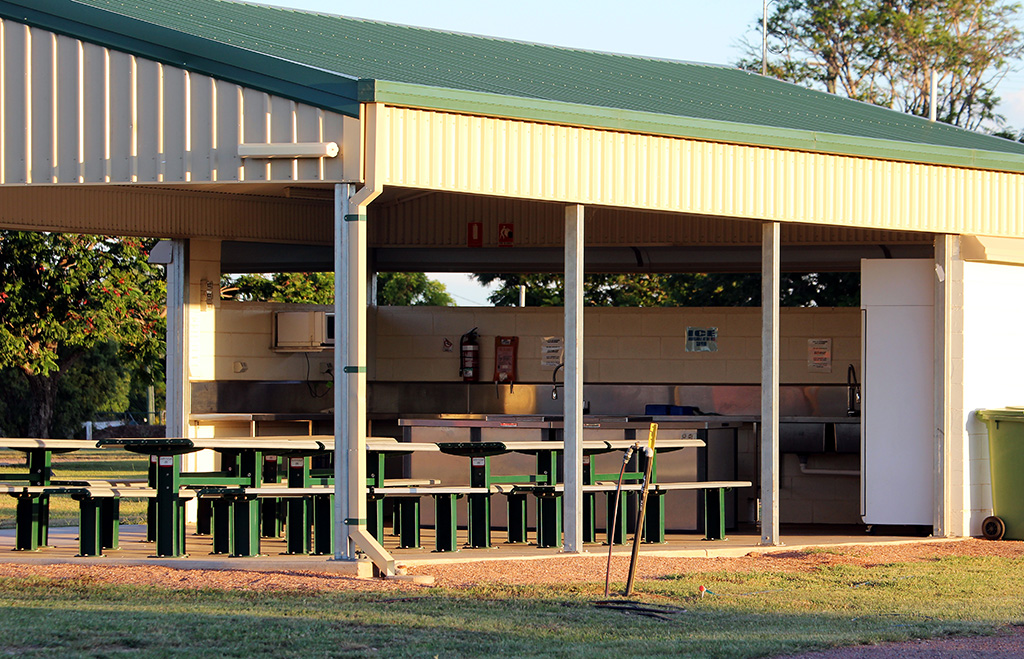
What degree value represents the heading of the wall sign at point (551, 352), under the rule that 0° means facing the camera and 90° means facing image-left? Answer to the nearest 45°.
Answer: approximately 0°

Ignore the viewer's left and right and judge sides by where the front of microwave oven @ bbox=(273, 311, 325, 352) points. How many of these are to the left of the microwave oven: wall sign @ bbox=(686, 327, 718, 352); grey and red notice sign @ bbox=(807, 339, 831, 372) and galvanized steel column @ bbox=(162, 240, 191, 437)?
2

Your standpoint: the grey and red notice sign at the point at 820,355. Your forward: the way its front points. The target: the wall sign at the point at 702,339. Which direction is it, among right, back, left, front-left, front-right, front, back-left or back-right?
right

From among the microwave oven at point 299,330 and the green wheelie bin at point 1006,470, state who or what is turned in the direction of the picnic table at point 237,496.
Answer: the microwave oven

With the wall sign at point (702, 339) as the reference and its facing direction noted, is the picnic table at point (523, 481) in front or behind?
in front

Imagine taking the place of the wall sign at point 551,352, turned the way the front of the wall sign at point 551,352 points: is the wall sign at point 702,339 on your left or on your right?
on your left

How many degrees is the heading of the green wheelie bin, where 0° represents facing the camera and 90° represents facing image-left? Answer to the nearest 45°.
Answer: approximately 270°

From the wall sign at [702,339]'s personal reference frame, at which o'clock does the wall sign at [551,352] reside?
the wall sign at [551,352] is roughly at 3 o'clock from the wall sign at [702,339].

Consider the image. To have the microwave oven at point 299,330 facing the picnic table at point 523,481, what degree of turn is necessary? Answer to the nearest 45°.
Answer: approximately 45° to its left
